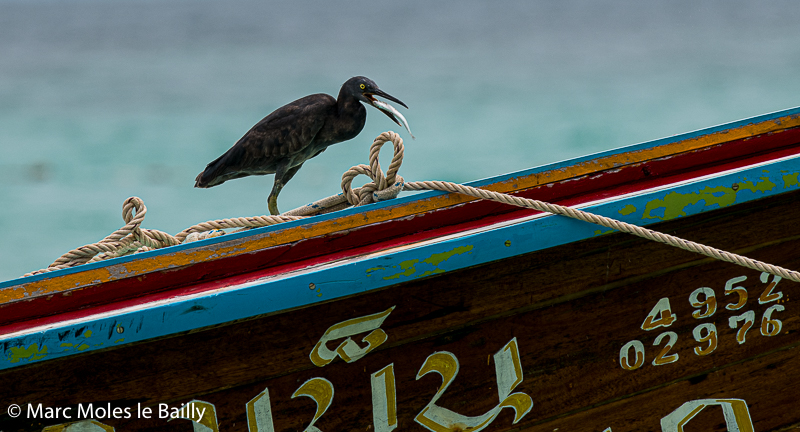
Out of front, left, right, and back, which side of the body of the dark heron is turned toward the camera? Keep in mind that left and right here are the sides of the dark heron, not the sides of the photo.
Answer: right
